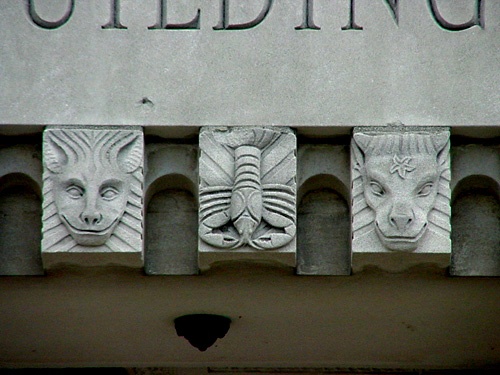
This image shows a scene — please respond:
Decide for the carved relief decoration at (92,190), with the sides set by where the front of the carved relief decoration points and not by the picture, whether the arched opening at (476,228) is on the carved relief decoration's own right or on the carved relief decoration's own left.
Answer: on the carved relief decoration's own left

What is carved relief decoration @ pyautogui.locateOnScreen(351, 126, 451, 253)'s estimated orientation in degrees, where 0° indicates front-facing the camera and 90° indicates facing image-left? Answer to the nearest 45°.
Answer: approximately 0°

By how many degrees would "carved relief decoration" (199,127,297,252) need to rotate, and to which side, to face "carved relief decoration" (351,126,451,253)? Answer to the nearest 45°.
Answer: approximately 90° to its left

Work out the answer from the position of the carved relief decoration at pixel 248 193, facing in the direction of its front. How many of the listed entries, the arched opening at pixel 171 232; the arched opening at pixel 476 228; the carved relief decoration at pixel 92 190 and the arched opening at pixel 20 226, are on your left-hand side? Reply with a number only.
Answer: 1

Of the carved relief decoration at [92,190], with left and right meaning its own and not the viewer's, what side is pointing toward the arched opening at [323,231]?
left

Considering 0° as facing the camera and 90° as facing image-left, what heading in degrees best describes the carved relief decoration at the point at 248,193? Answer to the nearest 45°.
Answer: approximately 0°
